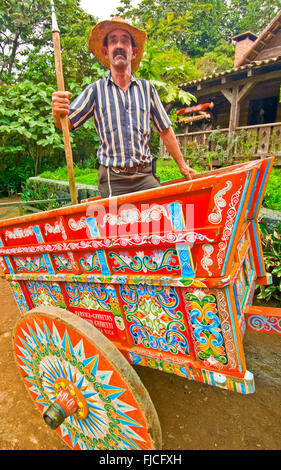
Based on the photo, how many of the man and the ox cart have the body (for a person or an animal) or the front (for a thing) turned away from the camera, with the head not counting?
0

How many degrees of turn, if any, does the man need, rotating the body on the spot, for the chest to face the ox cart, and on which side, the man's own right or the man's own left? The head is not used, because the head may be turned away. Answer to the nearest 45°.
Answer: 0° — they already face it

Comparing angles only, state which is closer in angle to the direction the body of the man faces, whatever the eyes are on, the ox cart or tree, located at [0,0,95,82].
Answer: the ox cart

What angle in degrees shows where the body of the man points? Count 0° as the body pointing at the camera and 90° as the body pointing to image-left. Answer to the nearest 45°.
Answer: approximately 0°
